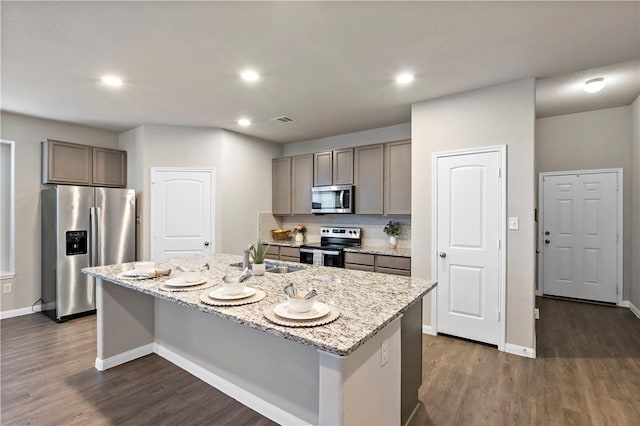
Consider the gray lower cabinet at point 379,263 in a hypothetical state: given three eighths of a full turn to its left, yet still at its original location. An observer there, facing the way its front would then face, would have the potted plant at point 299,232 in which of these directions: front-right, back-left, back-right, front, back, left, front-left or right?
back-left

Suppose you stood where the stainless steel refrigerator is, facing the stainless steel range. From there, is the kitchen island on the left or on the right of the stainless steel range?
right

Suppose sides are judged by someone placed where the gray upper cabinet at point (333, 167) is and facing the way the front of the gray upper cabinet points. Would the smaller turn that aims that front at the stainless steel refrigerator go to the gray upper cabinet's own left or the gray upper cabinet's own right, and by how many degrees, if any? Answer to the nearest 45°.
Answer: approximately 45° to the gray upper cabinet's own right

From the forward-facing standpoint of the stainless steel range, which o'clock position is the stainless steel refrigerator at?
The stainless steel refrigerator is roughly at 1 o'clock from the stainless steel range.

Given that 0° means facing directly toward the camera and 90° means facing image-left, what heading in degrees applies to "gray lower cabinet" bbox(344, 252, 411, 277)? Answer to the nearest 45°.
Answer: approximately 45°

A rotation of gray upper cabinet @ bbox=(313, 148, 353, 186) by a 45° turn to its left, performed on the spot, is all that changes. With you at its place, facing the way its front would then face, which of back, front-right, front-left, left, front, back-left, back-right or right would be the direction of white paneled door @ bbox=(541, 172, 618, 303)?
left

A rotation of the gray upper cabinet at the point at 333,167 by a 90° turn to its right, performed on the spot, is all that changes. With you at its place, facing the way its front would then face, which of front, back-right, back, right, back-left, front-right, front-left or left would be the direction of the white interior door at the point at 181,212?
front-left
